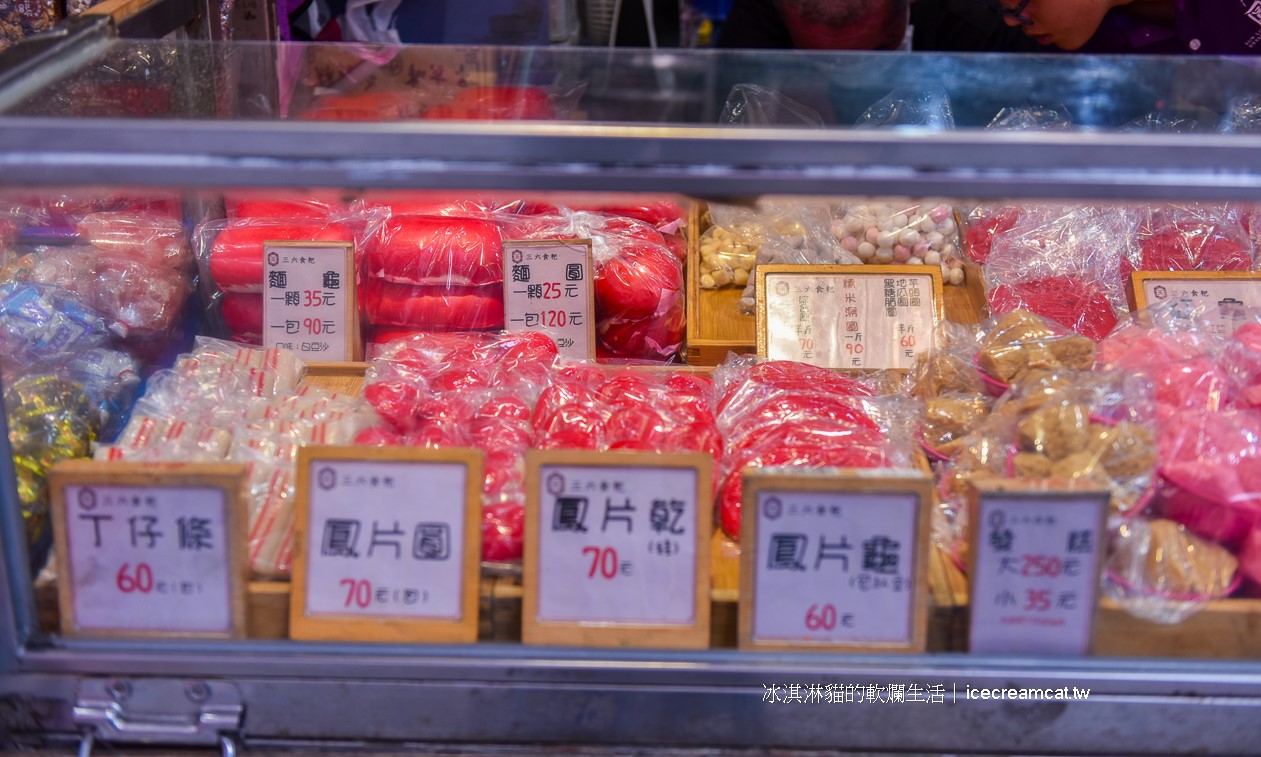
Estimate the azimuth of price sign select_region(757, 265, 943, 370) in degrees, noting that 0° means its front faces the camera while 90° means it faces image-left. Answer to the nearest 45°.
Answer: approximately 0°

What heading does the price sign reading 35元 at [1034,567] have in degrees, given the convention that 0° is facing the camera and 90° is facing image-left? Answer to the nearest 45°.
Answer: approximately 0°

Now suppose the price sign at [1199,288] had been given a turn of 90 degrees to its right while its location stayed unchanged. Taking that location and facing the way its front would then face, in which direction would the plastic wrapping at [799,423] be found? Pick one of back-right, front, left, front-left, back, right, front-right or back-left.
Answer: front-left

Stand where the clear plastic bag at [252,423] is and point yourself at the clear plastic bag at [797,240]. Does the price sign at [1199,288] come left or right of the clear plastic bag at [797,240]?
right

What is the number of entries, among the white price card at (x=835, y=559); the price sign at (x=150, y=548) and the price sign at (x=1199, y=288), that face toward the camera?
3
